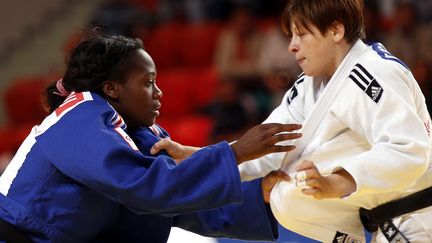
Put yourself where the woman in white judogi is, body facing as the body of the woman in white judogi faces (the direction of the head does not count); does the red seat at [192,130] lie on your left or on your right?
on your right

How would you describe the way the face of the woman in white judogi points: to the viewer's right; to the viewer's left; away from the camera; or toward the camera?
to the viewer's left

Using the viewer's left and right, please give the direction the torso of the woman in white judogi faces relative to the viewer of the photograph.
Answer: facing the viewer and to the left of the viewer

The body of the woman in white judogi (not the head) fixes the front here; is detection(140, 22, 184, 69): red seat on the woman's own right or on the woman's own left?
on the woman's own right
